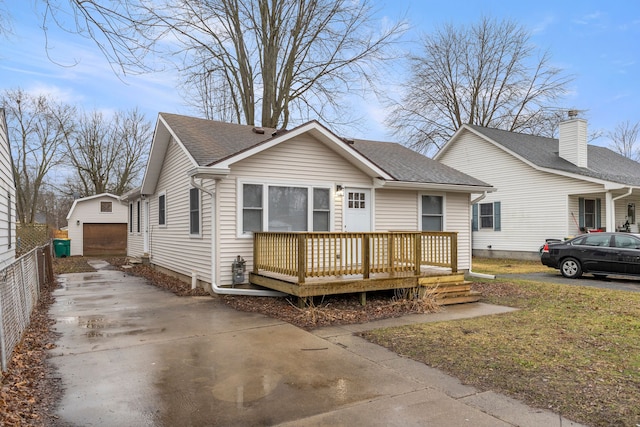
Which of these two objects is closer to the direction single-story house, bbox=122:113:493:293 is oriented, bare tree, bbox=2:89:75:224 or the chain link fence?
the chain link fence

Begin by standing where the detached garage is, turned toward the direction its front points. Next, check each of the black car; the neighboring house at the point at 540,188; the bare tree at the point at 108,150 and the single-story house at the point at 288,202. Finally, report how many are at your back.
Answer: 1

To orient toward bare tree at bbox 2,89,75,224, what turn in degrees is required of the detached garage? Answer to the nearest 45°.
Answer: approximately 135° to its right

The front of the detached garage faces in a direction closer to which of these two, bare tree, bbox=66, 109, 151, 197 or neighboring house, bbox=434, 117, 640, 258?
the neighboring house

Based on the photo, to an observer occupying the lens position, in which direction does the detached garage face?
facing the viewer

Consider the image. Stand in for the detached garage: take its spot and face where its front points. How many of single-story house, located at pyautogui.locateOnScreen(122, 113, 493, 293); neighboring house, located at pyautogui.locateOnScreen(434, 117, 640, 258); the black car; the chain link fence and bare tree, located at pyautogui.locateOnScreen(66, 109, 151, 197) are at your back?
1

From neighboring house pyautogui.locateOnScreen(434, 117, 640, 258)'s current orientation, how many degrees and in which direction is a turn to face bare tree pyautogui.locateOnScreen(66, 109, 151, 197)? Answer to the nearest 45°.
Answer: approximately 135° to its right

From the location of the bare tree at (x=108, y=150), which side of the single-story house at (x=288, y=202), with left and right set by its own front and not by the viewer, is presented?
back

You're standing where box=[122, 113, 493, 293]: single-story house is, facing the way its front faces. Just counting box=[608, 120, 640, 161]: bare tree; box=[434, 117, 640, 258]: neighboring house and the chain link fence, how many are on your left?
2
